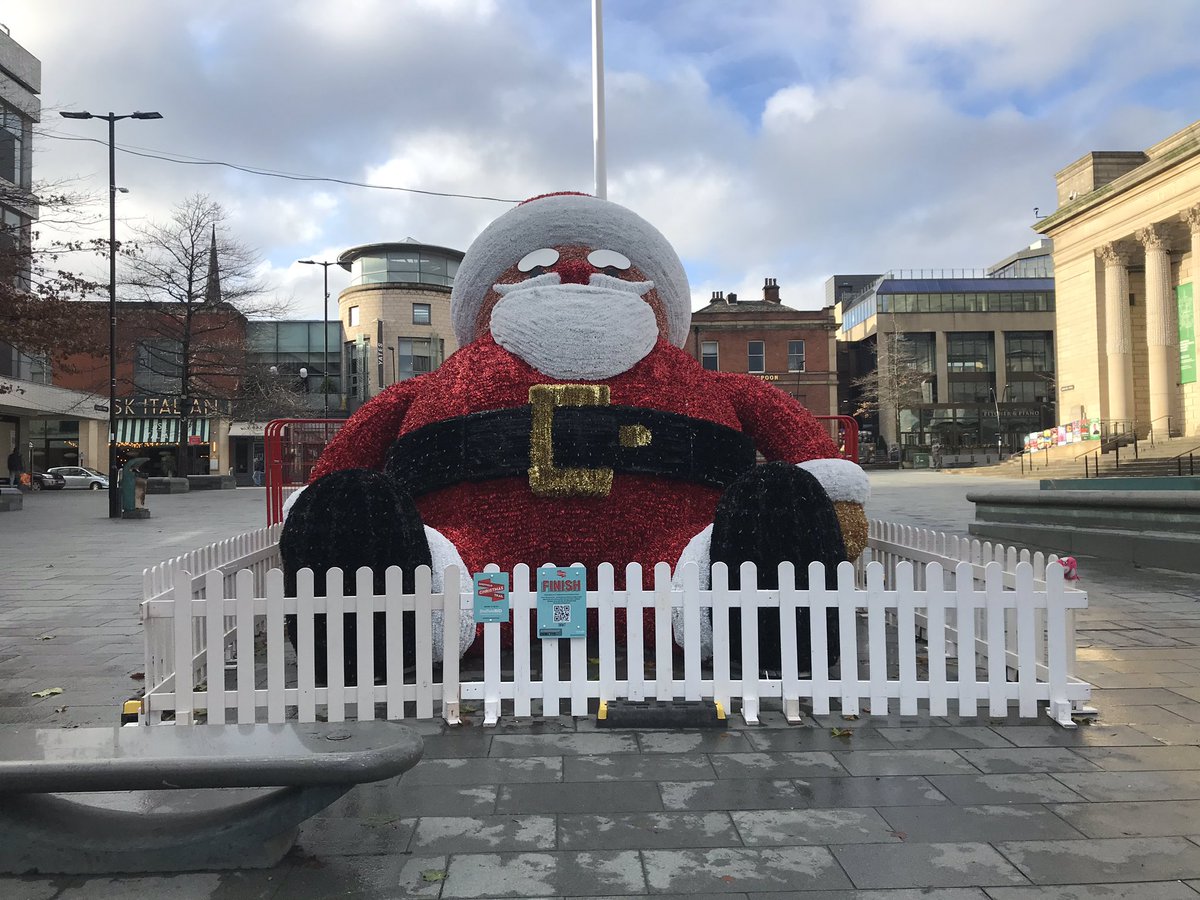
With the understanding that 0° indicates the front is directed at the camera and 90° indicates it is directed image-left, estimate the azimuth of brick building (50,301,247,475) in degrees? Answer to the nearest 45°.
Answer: approximately 0°

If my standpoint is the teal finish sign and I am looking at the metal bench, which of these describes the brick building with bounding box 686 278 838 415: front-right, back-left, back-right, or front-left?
back-right

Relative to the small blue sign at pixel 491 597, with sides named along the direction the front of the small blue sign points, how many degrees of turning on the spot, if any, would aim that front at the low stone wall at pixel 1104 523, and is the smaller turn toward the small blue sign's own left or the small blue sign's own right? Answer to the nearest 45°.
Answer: approximately 135° to the small blue sign's own left

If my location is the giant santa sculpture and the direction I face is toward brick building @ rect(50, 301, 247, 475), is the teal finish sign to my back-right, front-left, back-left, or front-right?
back-left

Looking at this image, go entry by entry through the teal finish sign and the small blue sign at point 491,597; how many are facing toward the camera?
2

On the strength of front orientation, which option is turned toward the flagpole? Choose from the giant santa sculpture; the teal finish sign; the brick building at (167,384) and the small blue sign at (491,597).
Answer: the brick building

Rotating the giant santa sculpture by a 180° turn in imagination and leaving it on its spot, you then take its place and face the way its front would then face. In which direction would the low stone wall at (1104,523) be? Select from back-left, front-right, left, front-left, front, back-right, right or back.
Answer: front-right

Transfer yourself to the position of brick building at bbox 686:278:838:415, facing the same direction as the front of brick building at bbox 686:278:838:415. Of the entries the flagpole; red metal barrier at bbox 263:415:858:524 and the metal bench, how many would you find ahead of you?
3

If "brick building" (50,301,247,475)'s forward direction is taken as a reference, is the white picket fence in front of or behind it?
in front

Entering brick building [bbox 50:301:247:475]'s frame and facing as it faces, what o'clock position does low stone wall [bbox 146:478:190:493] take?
The low stone wall is roughly at 12 o'clock from the brick building.
